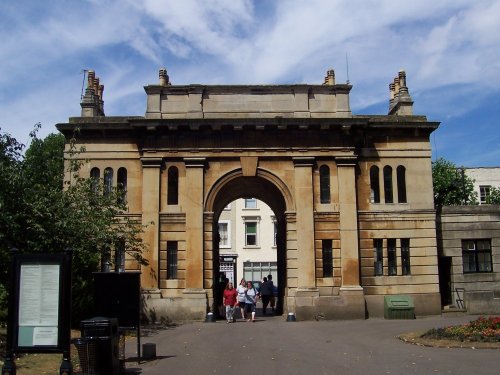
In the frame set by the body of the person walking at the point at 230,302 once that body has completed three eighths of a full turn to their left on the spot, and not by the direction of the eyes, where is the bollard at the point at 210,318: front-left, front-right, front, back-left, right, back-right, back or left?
back-left

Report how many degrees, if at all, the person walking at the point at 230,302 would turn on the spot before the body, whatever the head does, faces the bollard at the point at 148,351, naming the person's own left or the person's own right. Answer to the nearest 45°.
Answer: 0° — they already face it

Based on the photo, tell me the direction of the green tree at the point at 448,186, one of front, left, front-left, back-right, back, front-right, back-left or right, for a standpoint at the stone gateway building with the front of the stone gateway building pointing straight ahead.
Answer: back-left

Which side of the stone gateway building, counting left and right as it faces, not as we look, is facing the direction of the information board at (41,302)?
front

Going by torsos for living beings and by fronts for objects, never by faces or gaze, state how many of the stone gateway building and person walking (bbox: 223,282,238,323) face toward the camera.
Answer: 2

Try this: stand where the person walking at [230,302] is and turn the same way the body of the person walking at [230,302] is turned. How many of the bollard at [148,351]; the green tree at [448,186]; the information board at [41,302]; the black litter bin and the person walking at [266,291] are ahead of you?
3

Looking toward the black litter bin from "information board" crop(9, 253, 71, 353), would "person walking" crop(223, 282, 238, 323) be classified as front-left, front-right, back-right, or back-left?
front-left

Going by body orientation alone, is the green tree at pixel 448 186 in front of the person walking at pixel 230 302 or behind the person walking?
behind

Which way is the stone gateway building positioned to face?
toward the camera

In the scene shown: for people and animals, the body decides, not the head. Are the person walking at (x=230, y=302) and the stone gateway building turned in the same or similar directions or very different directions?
same or similar directions

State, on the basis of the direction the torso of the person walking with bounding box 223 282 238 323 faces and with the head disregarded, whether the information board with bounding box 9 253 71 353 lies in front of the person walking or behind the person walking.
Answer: in front

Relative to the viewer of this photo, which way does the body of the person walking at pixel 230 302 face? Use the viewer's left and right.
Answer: facing the viewer

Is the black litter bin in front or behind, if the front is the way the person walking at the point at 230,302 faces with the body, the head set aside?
in front
